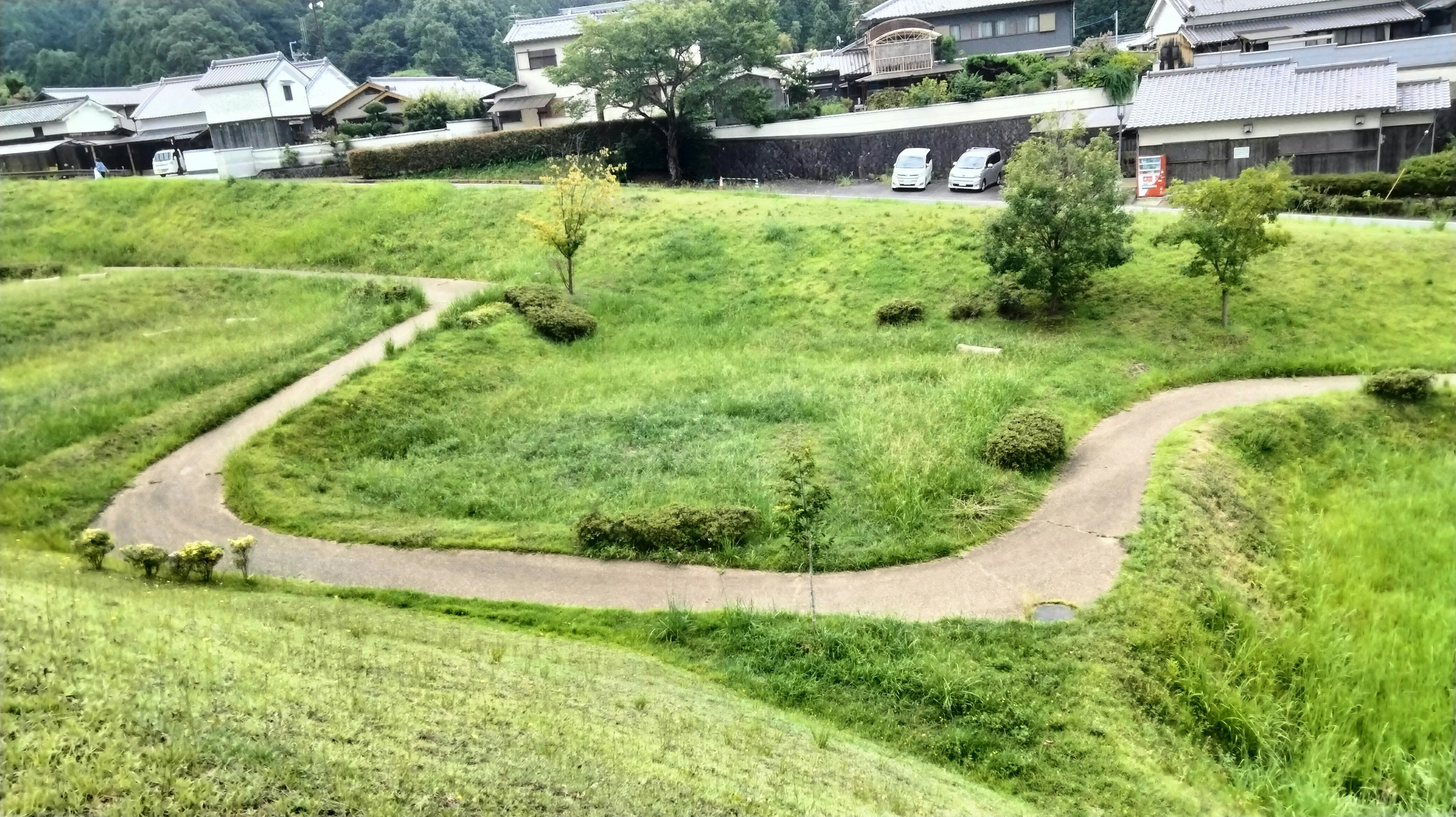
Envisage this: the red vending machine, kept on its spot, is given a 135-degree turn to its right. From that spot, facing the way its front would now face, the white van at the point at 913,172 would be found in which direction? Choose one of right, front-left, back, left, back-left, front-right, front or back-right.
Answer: front-left

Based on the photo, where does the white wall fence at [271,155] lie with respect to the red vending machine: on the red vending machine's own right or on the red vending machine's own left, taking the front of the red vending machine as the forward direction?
on the red vending machine's own right

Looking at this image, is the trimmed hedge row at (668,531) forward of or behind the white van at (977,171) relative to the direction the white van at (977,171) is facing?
forward

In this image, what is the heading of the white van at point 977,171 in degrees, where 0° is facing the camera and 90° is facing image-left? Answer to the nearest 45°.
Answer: approximately 45°

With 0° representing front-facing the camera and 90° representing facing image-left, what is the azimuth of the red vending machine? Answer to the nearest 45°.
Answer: approximately 0°

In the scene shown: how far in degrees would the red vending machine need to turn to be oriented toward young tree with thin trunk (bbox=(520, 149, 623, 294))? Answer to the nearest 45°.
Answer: approximately 45° to its right

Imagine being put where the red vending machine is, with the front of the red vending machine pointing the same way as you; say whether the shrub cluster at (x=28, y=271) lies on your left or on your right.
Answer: on your right

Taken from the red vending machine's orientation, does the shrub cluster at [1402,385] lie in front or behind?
in front

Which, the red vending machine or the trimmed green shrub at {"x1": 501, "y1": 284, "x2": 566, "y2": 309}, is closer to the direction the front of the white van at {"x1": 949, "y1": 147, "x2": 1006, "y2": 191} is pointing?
the trimmed green shrub

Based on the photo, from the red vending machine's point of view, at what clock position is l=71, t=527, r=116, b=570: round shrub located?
The round shrub is roughly at 1 o'clock from the red vending machine.

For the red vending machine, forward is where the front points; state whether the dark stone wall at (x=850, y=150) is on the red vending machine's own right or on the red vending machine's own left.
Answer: on the red vending machine's own right
